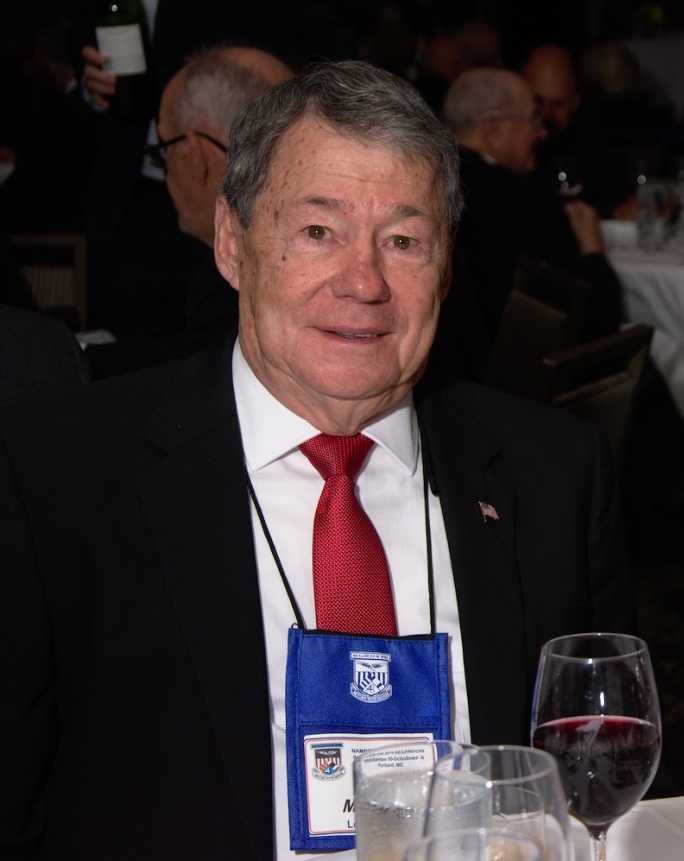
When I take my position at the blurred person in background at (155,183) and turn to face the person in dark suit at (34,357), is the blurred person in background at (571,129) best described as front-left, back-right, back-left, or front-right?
back-left

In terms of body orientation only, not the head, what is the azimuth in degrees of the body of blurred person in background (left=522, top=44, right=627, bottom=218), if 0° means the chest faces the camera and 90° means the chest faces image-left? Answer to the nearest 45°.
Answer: approximately 45°

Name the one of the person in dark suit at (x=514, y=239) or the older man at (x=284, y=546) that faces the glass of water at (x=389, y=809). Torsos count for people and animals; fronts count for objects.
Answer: the older man

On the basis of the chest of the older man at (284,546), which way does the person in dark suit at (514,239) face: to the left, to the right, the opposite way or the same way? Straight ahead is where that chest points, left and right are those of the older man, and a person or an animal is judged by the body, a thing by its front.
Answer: to the left

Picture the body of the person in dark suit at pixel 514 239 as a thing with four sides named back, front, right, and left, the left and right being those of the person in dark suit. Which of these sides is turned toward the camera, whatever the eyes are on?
right

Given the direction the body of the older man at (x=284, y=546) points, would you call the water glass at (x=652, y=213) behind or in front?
behind

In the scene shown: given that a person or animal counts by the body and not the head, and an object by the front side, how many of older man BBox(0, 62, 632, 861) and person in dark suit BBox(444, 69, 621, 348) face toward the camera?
1

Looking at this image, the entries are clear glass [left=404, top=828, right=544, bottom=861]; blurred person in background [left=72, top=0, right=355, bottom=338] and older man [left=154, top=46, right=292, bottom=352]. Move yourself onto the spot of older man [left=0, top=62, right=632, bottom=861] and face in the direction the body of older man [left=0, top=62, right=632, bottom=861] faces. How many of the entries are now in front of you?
1

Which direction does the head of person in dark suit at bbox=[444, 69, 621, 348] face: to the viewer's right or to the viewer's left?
to the viewer's right

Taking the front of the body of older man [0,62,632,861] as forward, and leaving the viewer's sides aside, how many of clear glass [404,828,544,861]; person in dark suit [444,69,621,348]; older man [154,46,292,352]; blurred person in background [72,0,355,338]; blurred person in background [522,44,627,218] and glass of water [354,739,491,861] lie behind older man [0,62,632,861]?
4

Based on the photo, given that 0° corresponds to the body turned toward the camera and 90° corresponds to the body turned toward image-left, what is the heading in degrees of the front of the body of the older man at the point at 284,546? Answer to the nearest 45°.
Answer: approximately 0°
